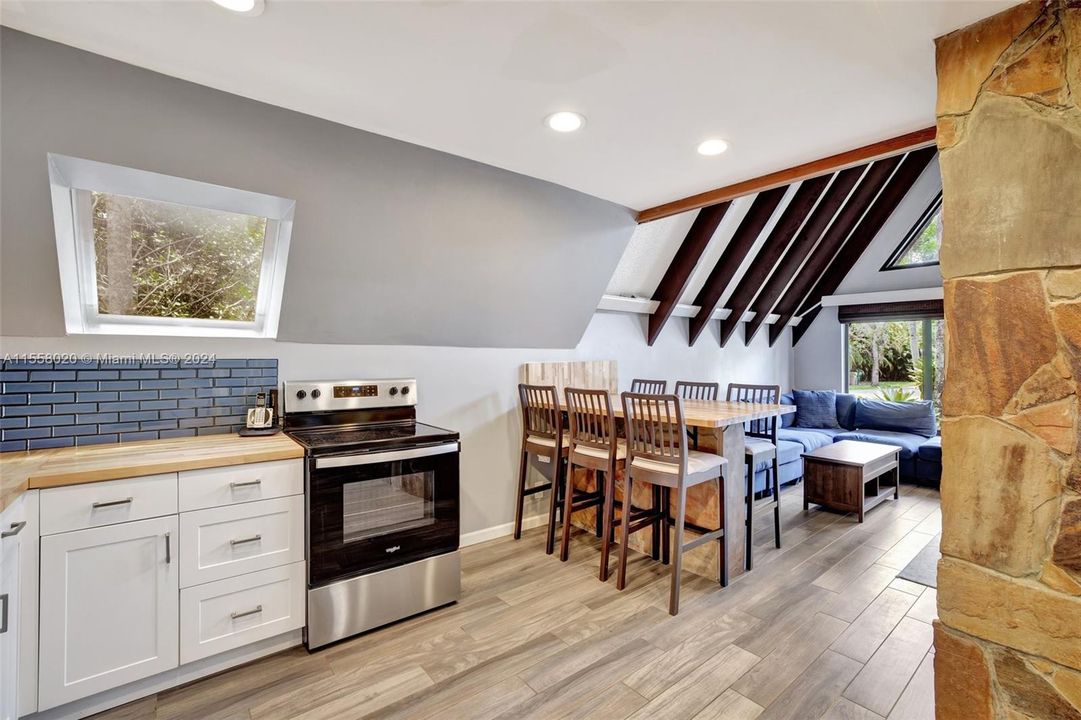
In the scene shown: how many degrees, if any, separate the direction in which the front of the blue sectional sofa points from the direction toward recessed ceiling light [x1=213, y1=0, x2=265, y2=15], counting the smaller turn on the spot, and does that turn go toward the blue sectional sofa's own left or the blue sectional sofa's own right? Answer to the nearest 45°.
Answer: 0° — it already faces it

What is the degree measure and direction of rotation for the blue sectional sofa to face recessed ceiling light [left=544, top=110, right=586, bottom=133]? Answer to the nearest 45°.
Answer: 0° — it already faces it

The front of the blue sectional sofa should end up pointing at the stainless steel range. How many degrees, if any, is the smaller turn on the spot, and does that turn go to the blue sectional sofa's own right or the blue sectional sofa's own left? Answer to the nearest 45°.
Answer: approximately 45° to the blue sectional sofa's own right

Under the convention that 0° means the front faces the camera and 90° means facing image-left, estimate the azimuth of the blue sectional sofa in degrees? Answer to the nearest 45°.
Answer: approximately 0°

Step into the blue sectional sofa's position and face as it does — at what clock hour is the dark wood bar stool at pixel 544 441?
The dark wood bar stool is roughly at 1 o'clock from the blue sectional sofa.

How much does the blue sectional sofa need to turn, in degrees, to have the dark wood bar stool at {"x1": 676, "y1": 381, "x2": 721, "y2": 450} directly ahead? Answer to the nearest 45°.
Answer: approximately 45° to its right
